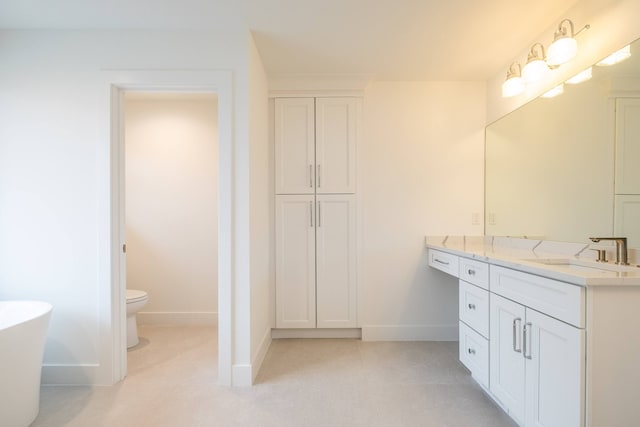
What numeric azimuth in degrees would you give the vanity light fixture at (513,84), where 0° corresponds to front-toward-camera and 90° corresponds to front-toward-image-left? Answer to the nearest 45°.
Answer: approximately 45°

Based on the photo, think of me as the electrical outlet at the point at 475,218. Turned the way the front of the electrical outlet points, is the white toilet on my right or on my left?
on my right

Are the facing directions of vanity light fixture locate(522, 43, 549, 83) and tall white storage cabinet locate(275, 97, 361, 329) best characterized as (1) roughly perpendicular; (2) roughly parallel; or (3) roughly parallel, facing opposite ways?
roughly perpendicular

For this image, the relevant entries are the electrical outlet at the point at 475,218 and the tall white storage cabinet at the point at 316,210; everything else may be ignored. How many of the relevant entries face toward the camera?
2

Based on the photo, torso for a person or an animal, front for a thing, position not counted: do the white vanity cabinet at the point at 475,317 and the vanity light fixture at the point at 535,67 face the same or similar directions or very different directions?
same or similar directions

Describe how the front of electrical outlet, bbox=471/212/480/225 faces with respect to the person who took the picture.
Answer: facing the viewer

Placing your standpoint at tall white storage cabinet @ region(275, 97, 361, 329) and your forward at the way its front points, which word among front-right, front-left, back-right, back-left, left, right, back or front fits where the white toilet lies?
right

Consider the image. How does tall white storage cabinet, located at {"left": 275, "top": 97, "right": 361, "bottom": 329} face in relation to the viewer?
toward the camera

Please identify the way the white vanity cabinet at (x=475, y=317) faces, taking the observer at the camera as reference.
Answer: facing the viewer and to the left of the viewer
